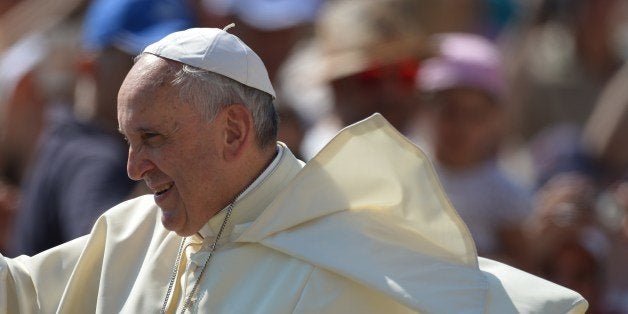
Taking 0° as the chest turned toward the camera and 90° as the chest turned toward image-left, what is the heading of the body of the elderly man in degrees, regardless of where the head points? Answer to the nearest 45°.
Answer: approximately 45°
